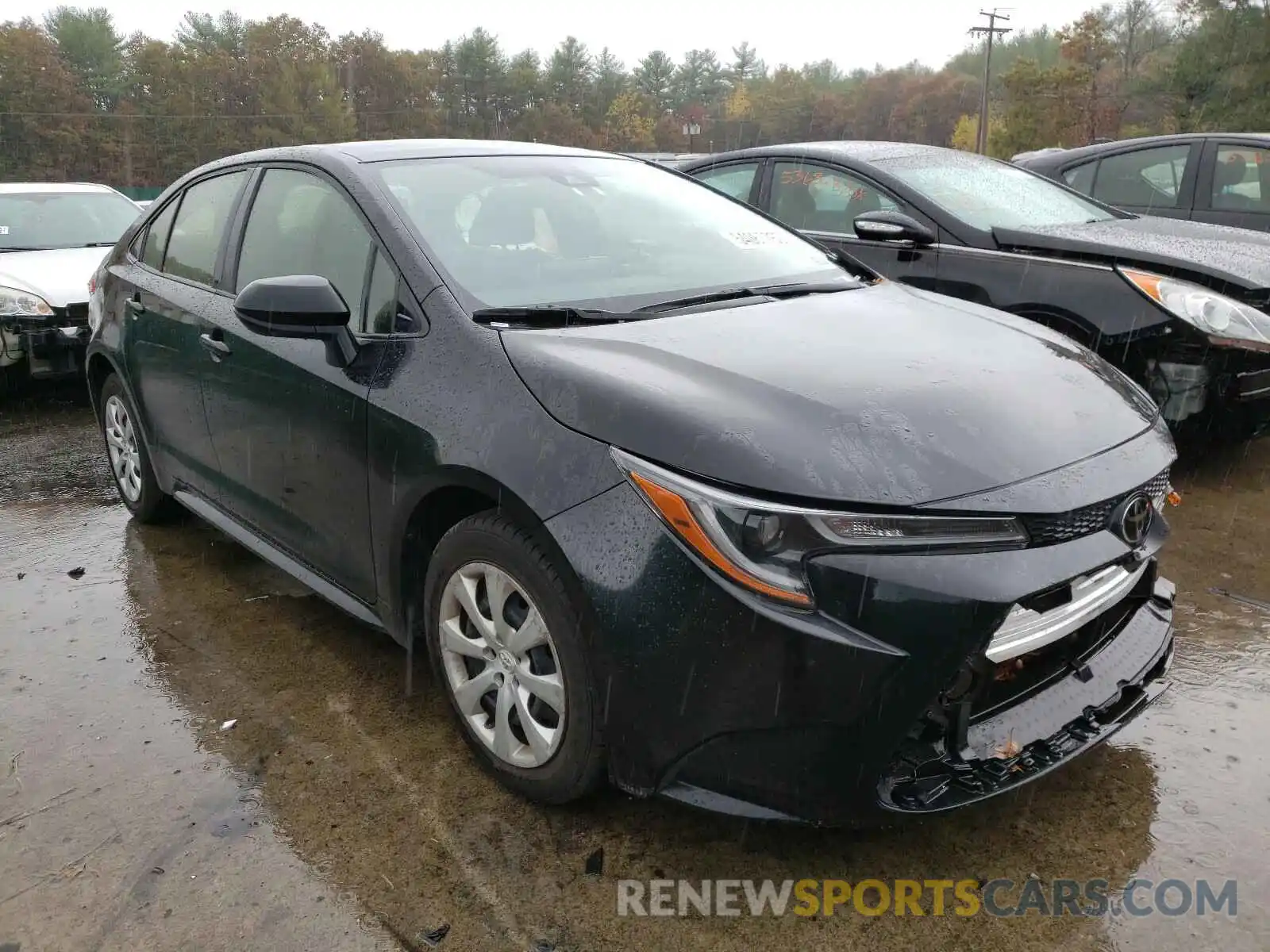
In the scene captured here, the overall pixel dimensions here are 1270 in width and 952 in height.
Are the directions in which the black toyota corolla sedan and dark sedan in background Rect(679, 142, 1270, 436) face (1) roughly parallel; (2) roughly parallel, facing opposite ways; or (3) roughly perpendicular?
roughly parallel

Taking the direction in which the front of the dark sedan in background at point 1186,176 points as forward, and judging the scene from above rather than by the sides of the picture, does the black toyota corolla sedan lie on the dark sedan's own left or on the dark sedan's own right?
on the dark sedan's own right

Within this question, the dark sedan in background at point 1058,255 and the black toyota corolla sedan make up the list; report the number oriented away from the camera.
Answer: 0

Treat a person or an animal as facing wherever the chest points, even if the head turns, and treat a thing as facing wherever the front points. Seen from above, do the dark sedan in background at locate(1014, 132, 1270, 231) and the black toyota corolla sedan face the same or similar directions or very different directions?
same or similar directions

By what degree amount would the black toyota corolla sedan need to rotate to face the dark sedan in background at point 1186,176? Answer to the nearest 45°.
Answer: approximately 90° to its left

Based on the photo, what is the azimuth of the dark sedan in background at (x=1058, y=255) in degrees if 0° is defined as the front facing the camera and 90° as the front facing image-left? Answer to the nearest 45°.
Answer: approximately 315°

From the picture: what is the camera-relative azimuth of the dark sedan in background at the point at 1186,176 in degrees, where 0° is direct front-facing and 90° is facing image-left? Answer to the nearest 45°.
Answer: approximately 270°

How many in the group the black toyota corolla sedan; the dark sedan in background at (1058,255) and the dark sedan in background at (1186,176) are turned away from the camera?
0

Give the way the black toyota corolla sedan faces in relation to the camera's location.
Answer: facing the viewer and to the right of the viewer

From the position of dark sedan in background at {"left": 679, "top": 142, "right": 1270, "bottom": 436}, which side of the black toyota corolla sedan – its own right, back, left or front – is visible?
left

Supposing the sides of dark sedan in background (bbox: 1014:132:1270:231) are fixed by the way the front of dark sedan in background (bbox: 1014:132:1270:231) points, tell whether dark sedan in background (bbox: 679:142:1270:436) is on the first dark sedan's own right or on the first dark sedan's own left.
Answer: on the first dark sedan's own right
